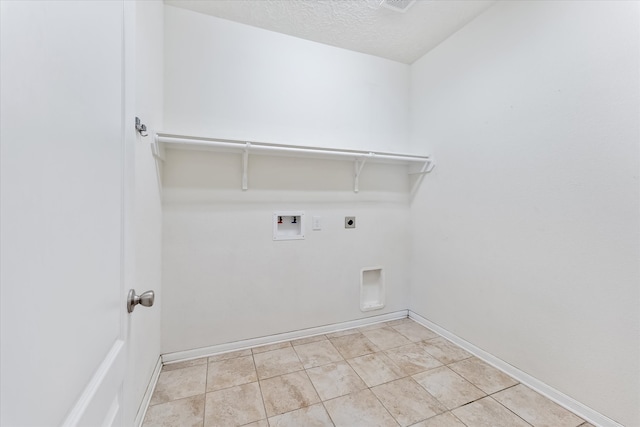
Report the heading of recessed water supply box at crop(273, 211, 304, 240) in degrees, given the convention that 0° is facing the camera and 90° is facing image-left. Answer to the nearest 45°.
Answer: approximately 0°

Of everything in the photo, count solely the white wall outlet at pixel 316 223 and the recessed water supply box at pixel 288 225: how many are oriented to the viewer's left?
0

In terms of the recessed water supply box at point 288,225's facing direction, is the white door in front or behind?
in front

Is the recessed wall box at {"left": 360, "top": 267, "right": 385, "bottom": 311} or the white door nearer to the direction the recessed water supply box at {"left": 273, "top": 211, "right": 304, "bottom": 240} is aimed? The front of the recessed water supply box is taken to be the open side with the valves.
the white door

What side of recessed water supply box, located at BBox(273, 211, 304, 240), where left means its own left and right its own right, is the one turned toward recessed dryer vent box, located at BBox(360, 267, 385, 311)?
left

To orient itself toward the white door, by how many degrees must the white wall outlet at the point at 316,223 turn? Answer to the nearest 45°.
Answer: approximately 45° to its right
